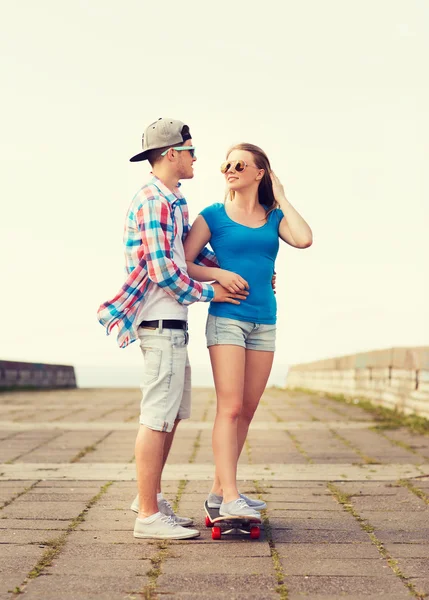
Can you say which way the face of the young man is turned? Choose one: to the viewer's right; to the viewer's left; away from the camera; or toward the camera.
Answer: to the viewer's right

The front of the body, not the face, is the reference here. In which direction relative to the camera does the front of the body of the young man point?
to the viewer's right
